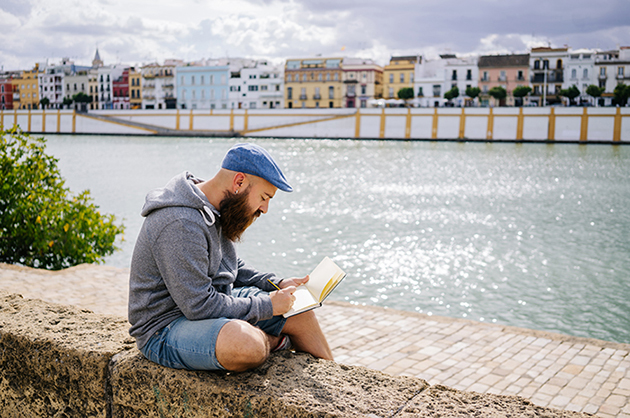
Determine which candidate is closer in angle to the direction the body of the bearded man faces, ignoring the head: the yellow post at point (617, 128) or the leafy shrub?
the yellow post

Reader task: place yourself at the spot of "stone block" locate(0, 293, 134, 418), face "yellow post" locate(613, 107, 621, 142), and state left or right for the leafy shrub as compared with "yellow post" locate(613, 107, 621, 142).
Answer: left

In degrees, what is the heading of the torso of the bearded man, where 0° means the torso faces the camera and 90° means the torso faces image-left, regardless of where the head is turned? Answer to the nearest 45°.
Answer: approximately 270°

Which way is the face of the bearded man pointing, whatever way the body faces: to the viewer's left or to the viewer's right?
to the viewer's right
